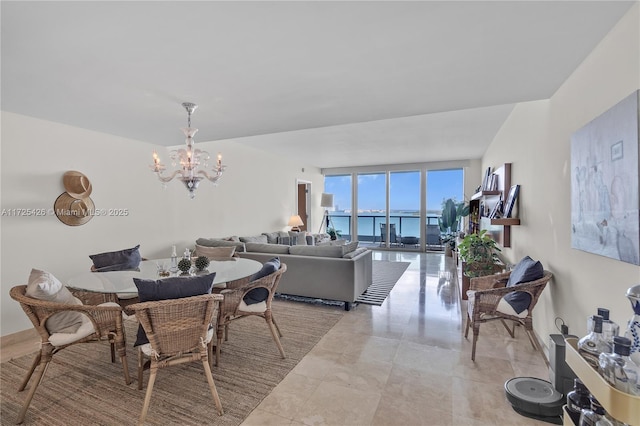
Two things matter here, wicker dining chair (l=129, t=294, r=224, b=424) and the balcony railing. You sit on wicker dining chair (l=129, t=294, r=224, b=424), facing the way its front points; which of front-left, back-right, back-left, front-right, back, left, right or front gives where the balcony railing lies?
front-right

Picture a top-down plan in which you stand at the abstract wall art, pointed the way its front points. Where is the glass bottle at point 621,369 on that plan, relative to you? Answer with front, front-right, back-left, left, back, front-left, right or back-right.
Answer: front-left

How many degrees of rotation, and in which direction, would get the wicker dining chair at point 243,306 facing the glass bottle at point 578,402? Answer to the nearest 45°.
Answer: approximately 135° to its left

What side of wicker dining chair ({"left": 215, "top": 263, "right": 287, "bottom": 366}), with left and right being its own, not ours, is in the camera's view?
left

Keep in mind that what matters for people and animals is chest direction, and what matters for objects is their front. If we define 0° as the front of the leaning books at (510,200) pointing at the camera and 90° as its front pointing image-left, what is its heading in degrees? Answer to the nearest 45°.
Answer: approximately 90°

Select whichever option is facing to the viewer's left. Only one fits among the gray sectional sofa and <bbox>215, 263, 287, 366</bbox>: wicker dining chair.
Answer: the wicker dining chair

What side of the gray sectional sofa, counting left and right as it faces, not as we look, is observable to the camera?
back

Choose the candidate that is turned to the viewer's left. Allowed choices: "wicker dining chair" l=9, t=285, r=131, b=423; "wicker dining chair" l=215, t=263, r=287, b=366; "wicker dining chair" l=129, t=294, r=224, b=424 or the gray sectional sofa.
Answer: "wicker dining chair" l=215, t=263, r=287, b=366

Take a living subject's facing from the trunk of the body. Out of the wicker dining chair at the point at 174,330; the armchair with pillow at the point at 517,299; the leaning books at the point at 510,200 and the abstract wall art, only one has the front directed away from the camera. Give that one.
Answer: the wicker dining chair

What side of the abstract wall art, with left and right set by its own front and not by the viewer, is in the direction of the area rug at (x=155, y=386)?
front

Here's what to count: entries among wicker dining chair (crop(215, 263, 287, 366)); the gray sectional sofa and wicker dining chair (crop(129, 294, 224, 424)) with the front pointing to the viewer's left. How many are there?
1

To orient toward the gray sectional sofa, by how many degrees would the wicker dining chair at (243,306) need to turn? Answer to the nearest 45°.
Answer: approximately 135° to its right

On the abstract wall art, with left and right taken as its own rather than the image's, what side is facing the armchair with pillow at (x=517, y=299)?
right

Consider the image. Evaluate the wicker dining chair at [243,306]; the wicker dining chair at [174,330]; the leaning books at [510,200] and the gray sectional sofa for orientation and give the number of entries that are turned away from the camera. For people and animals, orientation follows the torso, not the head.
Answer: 2

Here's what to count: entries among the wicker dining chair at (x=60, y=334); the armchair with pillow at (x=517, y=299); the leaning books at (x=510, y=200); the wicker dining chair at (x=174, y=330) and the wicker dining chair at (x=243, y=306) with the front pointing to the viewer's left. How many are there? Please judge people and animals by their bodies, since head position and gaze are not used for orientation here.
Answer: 3

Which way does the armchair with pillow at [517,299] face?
to the viewer's left

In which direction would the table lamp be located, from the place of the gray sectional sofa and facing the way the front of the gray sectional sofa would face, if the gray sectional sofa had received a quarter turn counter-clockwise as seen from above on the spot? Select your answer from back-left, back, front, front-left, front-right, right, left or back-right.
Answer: right

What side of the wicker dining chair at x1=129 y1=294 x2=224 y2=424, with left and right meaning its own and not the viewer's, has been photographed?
back

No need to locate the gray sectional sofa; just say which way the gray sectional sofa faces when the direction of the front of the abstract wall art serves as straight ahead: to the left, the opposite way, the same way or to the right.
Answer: to the right

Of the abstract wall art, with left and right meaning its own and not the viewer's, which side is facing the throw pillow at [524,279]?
right
